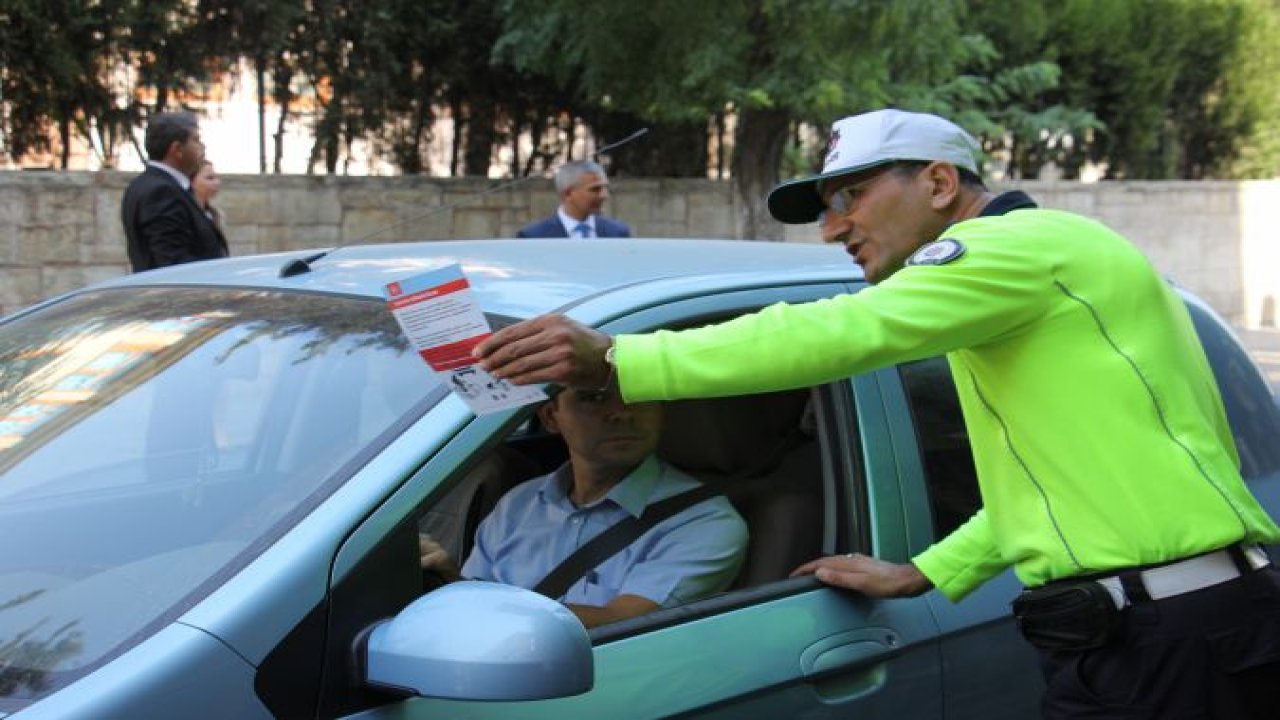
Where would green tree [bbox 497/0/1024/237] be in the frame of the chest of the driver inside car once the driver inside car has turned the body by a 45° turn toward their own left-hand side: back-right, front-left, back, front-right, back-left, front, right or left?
back

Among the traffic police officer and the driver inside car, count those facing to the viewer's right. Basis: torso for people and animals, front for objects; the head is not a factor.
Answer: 0

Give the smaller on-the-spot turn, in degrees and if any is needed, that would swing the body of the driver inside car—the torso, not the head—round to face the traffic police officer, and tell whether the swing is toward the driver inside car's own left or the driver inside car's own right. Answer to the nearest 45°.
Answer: approximately 90° to the driver inside car's own left

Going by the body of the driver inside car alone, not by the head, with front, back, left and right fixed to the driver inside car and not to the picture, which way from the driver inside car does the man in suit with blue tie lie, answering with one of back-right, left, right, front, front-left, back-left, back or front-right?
back-right

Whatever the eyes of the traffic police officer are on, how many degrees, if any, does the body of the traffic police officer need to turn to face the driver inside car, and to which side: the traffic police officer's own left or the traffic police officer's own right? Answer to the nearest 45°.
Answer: approximately 45° to the traffic police officer's own right

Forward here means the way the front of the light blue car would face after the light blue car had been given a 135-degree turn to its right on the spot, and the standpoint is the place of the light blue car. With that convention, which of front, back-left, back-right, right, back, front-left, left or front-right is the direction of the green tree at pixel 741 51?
front

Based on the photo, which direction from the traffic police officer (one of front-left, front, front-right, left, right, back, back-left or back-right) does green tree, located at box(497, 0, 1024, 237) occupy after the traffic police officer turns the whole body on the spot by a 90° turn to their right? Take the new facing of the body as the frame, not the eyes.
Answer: front

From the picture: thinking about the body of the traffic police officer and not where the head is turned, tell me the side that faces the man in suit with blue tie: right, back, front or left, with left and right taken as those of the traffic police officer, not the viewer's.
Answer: right

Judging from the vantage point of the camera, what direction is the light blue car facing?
facing the viewer and to the left of the viewer

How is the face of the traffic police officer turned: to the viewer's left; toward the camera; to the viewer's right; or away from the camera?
to the viewer's left

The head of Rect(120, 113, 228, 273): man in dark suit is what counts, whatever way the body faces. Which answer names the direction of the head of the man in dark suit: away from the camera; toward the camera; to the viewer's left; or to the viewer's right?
to the viewer's right

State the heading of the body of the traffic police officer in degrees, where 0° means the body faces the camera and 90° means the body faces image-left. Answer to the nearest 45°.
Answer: approximately 90°
